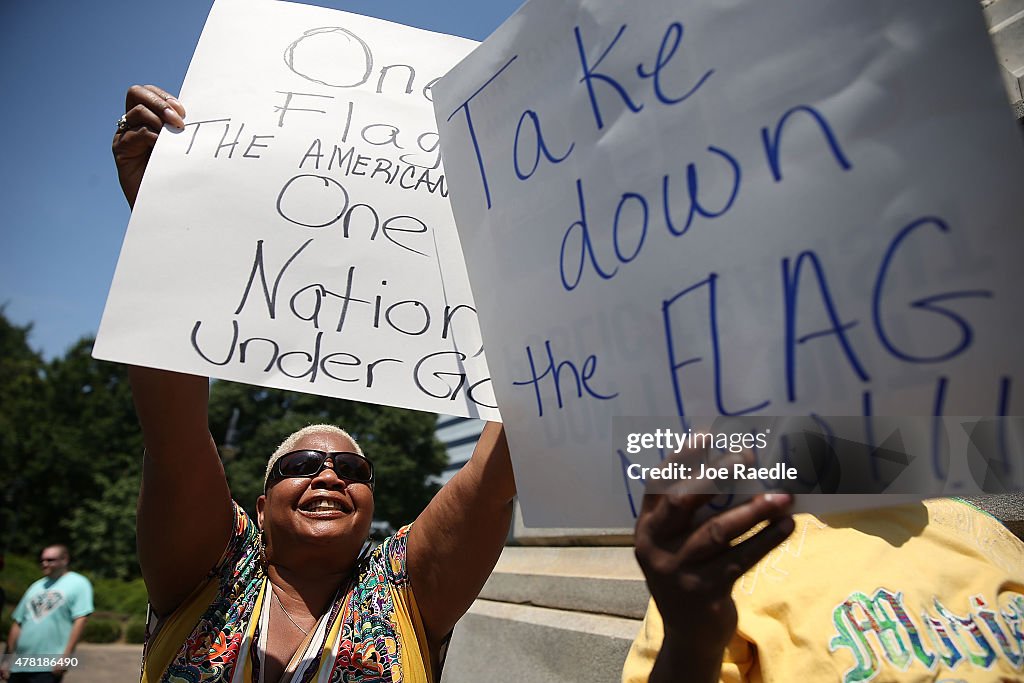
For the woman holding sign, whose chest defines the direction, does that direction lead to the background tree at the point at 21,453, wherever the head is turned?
no

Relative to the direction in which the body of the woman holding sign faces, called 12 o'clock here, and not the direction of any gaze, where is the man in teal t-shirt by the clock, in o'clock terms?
The man in teal t-shirt is roughly at 5 o'clock from the woman holding sign.

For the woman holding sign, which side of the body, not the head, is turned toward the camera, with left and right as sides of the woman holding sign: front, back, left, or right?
front
